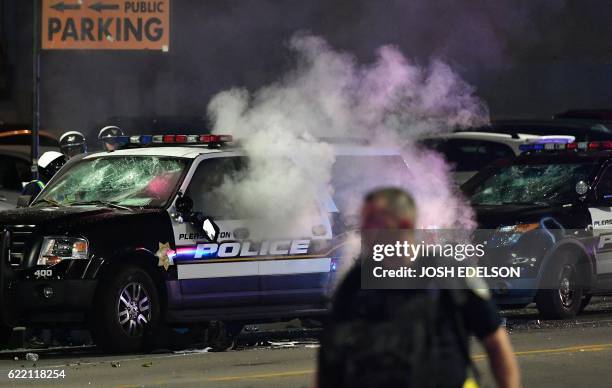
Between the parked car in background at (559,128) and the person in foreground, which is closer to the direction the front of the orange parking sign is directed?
the person in foreground

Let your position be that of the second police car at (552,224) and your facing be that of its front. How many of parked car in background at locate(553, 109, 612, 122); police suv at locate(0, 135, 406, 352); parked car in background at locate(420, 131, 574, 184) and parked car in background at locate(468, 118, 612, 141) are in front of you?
1

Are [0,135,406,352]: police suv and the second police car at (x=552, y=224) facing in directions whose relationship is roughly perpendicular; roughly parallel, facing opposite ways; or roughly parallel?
roughly parallel

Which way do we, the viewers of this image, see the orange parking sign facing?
facing the viewer

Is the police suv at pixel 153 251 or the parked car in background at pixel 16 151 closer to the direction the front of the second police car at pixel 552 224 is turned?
the police suv

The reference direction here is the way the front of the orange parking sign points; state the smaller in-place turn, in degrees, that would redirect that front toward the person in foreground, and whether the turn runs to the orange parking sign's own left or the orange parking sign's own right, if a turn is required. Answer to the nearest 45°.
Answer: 0° — it already faces them

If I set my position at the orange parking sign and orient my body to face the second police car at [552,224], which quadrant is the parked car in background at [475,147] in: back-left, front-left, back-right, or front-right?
front-left

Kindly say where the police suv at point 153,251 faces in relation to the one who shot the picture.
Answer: facing the viewer and to the left of the viewer

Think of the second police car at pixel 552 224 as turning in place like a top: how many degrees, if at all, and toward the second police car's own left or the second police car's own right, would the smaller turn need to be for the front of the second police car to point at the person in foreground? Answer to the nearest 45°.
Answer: approximately 45° to the second police car's own left

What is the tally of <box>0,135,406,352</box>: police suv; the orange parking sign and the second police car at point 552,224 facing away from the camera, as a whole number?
0

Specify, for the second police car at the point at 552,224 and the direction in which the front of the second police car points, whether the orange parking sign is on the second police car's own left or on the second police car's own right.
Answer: on the second police car's own right

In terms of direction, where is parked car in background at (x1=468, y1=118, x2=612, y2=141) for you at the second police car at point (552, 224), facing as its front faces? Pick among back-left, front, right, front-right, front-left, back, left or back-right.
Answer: back-right

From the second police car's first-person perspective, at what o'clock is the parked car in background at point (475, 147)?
The parked car in background is roughly at 4 o'clock from the second police car.

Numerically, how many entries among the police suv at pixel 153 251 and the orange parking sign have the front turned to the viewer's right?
0
